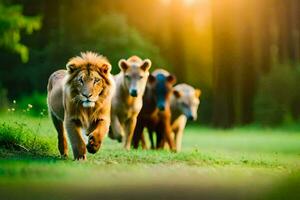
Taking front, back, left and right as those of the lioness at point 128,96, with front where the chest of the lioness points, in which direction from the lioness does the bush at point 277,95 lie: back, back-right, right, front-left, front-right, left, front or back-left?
left

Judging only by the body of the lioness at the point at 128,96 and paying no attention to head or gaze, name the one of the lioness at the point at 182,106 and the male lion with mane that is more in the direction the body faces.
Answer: the male lion with mane

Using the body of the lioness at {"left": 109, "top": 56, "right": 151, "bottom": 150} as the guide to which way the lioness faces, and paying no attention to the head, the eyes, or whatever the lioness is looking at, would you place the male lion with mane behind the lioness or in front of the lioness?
in front

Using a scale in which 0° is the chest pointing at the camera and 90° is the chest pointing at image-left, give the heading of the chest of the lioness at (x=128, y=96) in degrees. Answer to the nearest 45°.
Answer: approximately 0°

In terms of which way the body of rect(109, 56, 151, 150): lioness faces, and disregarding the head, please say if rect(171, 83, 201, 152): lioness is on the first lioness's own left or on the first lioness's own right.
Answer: on the first lioness's own left
